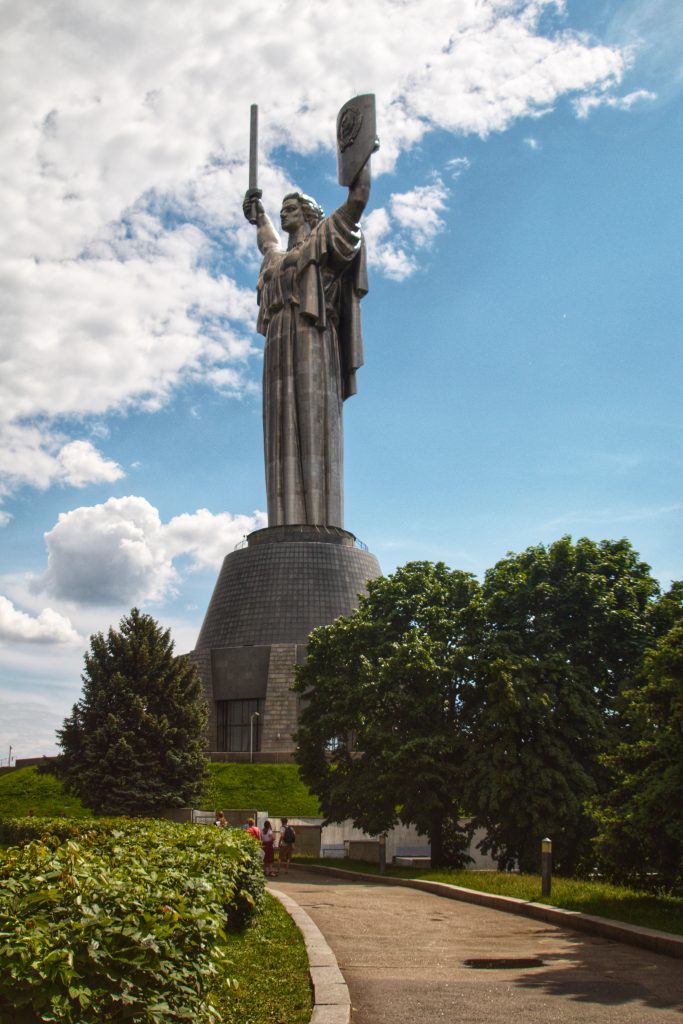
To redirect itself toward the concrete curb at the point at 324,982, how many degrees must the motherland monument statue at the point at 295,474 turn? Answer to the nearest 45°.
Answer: approximately 45° to its left

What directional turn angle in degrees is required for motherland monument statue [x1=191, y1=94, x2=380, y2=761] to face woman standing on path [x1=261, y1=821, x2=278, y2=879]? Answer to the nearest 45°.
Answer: approximately 45° to its left

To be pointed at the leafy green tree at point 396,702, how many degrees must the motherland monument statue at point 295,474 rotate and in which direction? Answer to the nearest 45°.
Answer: approximately 45° to its left

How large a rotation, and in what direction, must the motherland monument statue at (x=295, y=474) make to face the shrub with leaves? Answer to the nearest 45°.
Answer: approximately 45° to its left

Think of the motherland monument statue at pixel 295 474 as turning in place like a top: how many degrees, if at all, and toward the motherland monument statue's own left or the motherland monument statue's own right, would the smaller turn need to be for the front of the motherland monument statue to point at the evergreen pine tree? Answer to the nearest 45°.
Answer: approximately 45° to the motherland monument statue's own left

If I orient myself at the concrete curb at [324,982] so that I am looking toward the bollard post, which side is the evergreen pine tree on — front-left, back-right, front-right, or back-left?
front-left

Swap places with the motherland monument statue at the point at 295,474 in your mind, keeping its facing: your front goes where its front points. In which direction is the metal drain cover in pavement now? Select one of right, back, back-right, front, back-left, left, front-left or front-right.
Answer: front-left

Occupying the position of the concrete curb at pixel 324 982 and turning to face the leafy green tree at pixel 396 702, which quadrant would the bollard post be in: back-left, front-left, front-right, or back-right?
front-right

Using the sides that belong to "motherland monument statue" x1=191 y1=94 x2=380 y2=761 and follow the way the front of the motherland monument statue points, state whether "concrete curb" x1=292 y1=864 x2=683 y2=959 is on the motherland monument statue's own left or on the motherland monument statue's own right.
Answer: on the motherland monument statue's own left

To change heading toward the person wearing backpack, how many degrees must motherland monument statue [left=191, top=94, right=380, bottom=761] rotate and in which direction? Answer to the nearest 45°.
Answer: approximately 45° to its left

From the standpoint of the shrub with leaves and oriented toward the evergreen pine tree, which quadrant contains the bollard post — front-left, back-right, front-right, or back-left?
front-right

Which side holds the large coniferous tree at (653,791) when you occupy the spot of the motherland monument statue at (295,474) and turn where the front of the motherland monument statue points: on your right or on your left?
on your left

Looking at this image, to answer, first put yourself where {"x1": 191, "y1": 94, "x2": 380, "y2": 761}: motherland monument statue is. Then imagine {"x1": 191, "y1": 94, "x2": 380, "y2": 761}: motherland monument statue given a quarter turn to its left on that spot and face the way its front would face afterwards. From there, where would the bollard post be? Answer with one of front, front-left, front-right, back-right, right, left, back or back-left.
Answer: front-right

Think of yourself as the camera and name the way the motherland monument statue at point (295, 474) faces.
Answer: facing the viewer and to the left of the viewer
